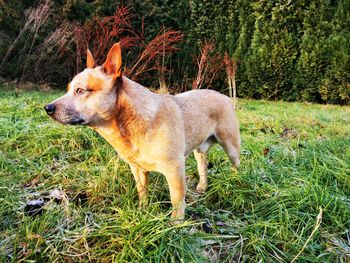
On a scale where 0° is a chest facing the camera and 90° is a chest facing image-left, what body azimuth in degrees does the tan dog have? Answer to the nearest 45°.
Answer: approximately 45°
